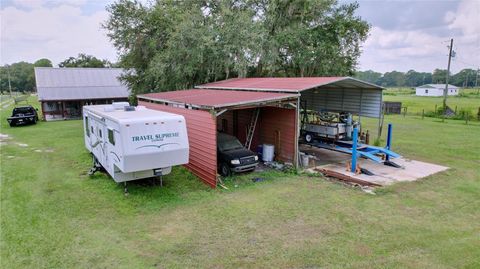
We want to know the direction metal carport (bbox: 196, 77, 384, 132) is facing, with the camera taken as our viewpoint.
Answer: facing the viewer and to the right of the viewer

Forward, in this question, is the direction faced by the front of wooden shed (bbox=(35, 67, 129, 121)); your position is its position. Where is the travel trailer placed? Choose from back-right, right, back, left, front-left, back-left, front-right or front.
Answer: front

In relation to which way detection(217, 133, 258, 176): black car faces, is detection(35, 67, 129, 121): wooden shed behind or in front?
behind

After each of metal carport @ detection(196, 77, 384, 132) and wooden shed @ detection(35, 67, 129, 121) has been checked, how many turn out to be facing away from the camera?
0

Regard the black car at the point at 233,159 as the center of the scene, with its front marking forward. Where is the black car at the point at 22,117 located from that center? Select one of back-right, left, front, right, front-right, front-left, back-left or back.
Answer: back

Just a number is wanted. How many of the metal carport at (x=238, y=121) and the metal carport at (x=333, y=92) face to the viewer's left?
0

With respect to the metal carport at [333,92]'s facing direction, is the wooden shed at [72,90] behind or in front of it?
behind

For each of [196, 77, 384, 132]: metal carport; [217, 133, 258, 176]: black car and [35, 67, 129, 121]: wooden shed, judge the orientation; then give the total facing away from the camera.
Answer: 0

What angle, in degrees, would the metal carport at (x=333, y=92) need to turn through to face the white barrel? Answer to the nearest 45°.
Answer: approximately 90° to its right

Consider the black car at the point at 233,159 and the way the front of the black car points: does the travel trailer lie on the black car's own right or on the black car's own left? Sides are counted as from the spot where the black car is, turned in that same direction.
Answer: on the black car's own right

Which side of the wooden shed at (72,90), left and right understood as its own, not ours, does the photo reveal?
front
